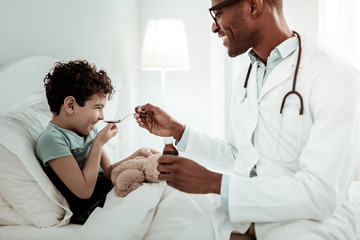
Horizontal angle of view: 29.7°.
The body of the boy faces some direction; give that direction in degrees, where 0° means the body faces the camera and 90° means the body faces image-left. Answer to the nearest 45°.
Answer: approximately 270°

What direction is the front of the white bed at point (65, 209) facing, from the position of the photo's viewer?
facing to the right of the viewer

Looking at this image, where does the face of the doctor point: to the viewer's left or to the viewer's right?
to the viewer's left

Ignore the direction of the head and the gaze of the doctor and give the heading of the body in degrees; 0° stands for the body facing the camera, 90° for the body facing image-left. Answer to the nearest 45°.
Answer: approximately 45°

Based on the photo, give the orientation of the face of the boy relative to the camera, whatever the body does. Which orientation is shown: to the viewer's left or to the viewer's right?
to the viewer's right

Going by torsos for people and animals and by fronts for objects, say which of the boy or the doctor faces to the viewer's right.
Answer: the boy
